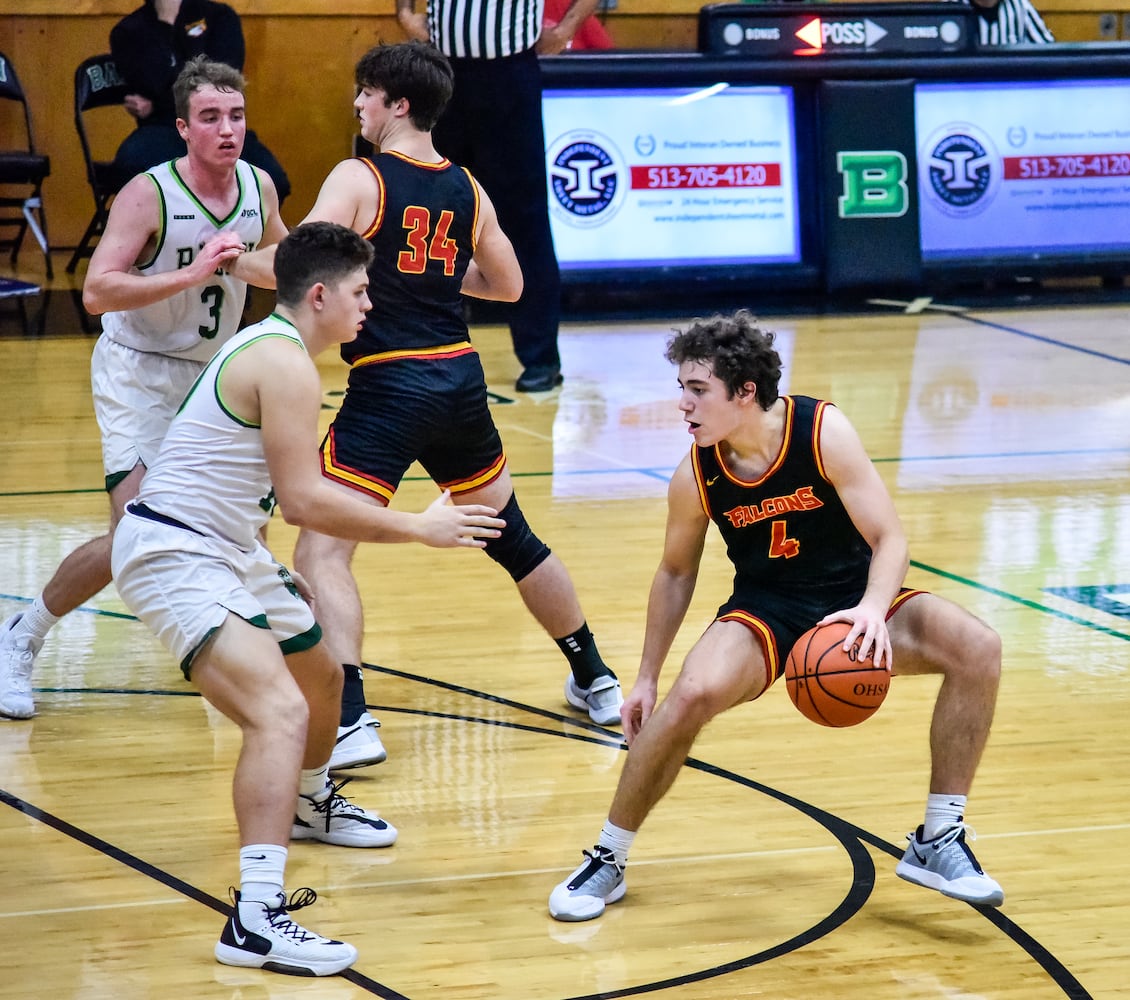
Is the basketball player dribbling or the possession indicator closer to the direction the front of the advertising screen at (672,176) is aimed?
the basketball player dribbling

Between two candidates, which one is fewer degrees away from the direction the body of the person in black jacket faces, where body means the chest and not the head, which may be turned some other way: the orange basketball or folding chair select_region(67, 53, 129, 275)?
the orange basketball

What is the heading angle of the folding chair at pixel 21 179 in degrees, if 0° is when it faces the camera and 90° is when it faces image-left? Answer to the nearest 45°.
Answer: approximately 315°

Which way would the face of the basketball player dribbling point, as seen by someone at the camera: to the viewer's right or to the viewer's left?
to the viewer's left

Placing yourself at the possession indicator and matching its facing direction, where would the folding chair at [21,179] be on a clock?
The folding chair is roughly at 3 o'clock from the possession indicator.

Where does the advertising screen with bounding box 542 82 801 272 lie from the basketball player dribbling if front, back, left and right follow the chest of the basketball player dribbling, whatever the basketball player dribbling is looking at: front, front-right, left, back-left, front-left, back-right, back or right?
back

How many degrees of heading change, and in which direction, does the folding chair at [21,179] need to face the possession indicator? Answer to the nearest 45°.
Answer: approximately 45° to its left

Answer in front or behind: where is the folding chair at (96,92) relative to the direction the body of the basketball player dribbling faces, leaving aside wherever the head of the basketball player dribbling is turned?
behind
